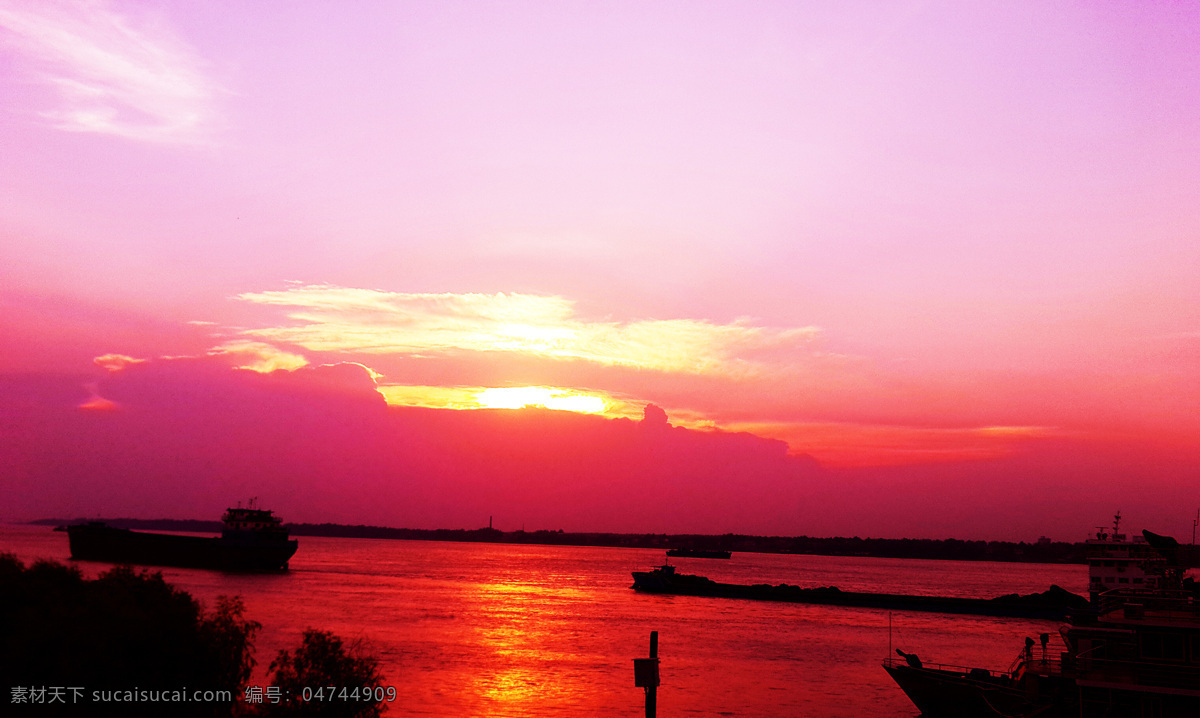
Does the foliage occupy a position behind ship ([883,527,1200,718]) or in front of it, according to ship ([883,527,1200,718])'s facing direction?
in front

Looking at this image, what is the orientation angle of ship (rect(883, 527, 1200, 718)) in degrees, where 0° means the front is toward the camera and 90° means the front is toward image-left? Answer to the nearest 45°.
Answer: approximately 90°
